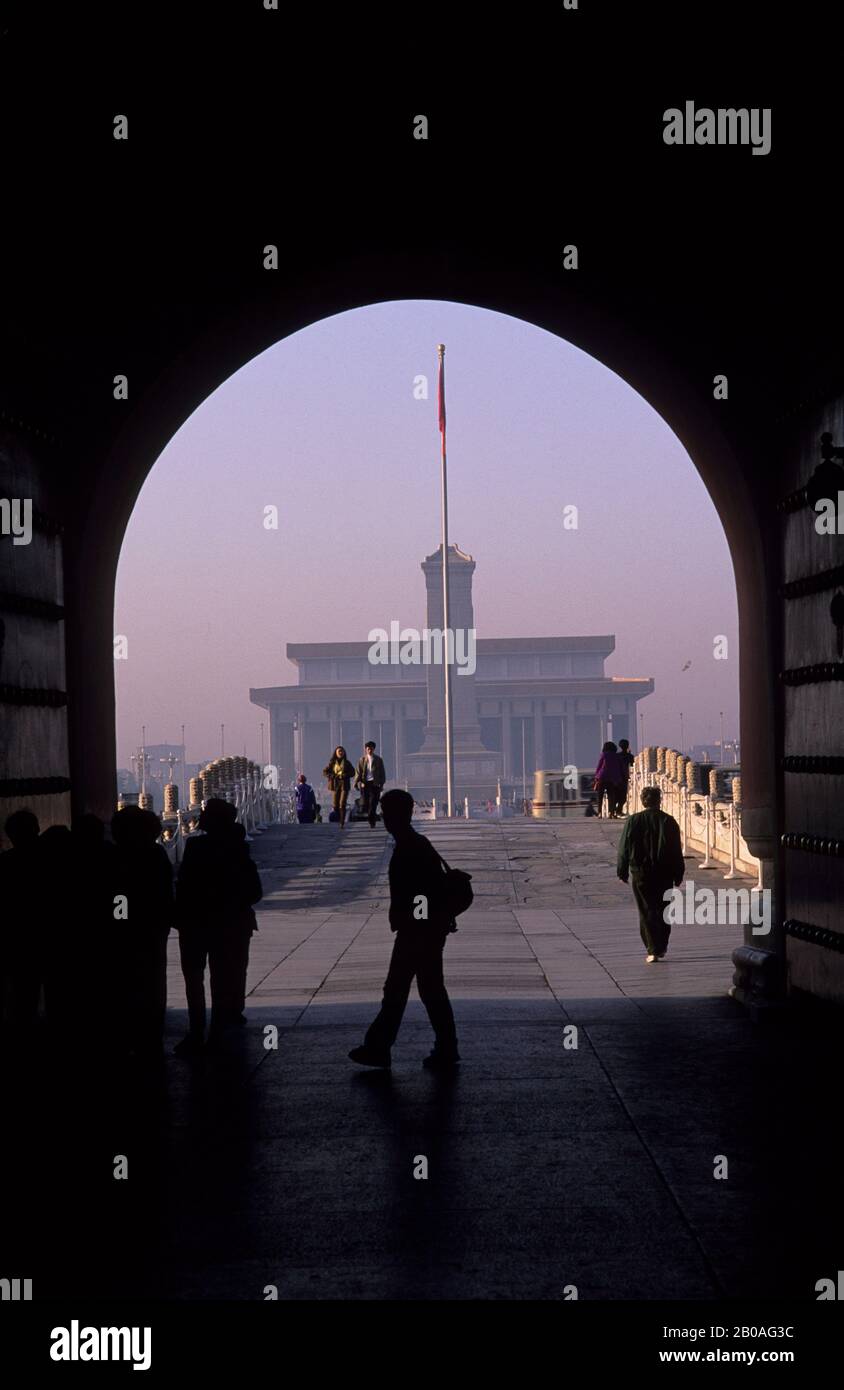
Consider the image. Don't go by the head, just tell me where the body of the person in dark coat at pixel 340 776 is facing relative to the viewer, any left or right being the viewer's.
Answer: facing the viewer

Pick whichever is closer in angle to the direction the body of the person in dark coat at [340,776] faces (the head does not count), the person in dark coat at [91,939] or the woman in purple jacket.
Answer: the person in dark coat

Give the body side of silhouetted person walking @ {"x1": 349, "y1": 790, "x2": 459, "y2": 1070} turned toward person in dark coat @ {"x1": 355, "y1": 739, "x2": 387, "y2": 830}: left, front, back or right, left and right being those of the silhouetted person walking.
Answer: right

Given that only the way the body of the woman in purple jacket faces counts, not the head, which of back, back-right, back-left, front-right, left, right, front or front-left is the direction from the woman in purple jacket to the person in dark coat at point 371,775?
back-left

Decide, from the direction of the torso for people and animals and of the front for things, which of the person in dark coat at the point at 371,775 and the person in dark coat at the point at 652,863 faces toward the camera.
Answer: the person in dark coat at the point at 371,775

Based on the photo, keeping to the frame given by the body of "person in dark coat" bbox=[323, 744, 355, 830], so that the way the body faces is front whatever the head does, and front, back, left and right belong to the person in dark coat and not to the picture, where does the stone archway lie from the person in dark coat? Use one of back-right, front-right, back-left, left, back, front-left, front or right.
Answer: front

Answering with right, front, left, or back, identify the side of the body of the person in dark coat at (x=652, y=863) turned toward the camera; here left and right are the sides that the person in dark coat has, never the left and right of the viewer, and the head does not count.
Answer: back

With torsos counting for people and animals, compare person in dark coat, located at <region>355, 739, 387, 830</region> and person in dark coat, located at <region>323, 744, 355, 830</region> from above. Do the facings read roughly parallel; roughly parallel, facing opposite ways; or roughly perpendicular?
roughly parallel

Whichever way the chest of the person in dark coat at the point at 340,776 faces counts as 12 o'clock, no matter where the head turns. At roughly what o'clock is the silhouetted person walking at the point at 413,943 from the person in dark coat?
The silhouetted person walking is roughly at 12 o'clock from the person in dark coat.

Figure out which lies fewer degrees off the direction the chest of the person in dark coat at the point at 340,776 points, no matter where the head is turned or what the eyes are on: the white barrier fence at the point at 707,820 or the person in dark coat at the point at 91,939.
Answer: the person in dark coat

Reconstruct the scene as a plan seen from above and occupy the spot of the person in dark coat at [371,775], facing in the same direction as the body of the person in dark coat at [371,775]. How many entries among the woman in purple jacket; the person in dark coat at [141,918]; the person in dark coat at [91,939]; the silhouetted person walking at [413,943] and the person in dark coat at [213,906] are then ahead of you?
4

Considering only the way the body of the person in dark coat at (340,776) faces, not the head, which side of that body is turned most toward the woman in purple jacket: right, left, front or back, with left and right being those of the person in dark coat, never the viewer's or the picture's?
left

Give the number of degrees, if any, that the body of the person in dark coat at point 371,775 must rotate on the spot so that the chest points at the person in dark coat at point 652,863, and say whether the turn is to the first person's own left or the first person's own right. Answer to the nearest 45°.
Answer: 0° — they already face them

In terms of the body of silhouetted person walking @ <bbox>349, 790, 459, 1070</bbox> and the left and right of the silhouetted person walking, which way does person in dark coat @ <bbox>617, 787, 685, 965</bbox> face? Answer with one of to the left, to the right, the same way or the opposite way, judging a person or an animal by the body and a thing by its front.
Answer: to the right

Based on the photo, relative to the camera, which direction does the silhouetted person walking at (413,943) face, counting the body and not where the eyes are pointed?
to the viewer's left

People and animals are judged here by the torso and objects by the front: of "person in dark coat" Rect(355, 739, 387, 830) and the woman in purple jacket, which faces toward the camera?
the person in dark coat

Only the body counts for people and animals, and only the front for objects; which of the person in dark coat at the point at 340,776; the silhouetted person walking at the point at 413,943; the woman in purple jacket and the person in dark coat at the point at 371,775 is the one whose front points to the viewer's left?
the silhouetted person walking

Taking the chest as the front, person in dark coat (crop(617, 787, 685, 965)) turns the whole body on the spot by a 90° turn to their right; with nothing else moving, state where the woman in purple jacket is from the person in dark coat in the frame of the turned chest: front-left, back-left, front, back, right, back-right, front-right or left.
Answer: left
